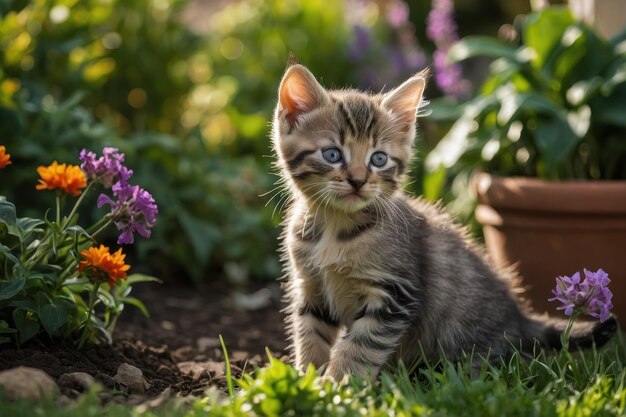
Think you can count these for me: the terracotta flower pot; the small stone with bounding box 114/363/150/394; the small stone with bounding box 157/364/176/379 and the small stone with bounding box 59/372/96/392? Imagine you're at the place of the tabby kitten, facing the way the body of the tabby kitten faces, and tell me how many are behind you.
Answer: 1

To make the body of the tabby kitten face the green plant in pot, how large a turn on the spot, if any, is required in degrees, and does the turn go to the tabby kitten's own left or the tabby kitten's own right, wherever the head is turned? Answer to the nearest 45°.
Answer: approximately 180°

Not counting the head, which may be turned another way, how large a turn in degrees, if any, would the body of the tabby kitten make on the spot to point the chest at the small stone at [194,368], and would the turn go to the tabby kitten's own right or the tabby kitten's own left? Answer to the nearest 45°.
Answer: approximately 45° to the tabby kitten's own right

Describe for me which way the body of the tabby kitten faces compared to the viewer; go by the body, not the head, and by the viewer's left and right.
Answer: facing the viewer and to the left of the viewer

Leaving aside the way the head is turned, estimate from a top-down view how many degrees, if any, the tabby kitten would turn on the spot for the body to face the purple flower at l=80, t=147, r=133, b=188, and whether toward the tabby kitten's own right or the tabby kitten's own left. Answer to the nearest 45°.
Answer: approximately 45° to the tabby kitten's own right

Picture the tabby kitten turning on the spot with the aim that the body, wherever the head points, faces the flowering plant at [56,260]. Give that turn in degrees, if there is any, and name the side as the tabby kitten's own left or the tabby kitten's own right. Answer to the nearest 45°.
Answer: approximately 45° to the tabby kitten's own right

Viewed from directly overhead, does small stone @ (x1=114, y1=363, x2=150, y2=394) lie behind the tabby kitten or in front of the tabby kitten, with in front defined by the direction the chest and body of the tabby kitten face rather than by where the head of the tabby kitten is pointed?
in front

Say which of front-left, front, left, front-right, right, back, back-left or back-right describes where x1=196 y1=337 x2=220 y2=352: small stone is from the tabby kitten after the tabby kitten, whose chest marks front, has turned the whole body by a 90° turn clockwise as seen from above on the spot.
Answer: front

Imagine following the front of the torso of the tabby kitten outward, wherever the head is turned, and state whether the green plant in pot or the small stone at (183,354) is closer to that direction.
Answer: the small stone

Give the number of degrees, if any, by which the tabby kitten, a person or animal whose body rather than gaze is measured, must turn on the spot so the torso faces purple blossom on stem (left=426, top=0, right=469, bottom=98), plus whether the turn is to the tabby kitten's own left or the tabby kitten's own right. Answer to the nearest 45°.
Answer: approximately 135° to the tabby kitten's own right

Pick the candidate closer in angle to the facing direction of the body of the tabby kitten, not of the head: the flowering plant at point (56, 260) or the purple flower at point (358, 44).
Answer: the flowering plant

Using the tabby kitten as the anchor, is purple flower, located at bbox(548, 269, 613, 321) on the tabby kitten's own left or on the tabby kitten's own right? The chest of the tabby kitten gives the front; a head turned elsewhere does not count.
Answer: on the tabby kitten's own left
